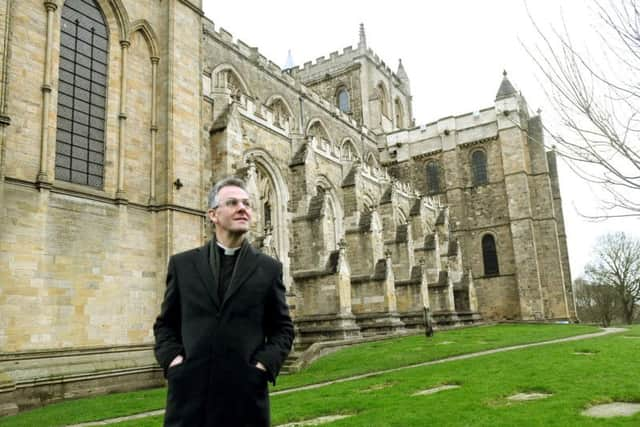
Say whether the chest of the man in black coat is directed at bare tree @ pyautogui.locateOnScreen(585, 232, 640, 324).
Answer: no

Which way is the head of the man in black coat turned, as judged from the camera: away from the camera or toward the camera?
toward the camera

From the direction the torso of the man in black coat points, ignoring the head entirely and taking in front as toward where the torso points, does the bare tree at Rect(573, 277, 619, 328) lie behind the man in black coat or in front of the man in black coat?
behind

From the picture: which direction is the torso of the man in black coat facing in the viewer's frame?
toward the camera

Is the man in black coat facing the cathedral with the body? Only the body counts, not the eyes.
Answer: no
